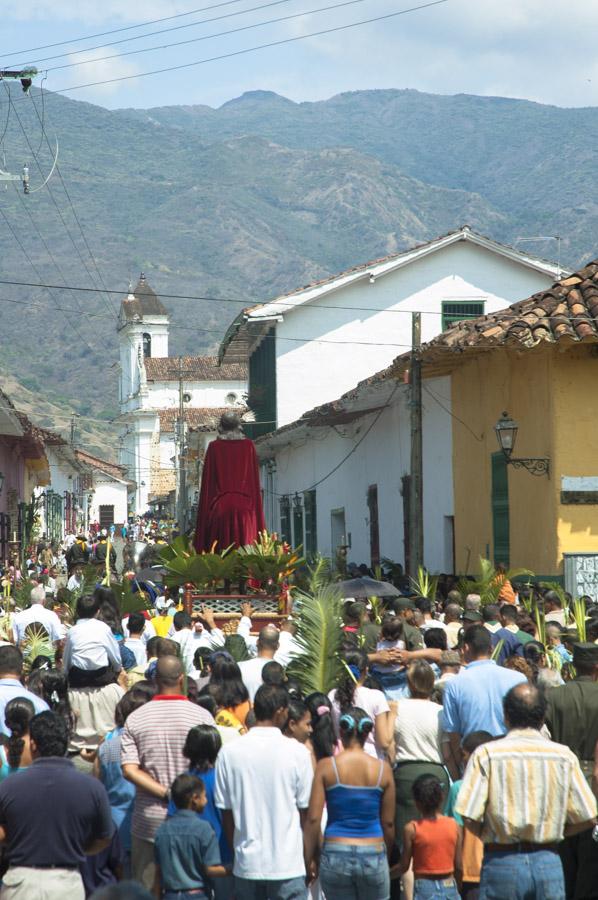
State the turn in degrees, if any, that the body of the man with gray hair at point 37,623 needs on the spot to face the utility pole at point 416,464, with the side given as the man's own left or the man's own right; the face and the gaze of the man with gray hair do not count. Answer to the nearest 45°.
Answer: approximately 45° to the man's own right

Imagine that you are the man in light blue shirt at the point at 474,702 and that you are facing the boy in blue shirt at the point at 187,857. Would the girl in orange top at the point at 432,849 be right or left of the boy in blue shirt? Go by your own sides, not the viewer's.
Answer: left

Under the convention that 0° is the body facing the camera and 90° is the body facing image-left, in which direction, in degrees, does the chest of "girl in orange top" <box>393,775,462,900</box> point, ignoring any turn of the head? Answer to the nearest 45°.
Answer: approximately 180°

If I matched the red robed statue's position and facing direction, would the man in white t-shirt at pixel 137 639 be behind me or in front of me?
behind

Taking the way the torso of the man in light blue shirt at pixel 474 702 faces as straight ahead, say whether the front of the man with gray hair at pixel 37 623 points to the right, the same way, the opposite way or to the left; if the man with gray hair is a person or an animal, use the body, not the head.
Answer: the same way

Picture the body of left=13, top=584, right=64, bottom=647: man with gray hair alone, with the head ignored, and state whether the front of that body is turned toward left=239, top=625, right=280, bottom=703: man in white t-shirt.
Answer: no

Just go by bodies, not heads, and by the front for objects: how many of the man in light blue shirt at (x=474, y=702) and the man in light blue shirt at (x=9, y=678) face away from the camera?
2

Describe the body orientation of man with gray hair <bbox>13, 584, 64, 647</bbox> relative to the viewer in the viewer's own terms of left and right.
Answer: facing away from the viewer

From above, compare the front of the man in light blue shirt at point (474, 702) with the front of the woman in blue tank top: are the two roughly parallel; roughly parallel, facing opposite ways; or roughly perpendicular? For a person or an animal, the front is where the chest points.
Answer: roughly parallel

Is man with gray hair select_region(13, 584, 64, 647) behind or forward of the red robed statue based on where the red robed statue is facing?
behind

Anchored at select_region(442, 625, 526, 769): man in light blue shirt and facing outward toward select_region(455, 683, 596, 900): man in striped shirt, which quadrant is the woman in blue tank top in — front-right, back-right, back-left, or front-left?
front-right

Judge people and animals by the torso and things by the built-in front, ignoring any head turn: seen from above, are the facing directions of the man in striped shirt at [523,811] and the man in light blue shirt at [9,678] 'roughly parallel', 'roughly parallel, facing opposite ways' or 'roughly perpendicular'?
roughly parallel

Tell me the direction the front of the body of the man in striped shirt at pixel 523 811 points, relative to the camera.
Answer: away from the camera

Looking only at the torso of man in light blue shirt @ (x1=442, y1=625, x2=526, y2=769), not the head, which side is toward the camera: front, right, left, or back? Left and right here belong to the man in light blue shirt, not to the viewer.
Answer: back

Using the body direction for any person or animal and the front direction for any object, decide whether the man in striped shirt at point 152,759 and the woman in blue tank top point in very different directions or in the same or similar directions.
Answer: same or similar directions

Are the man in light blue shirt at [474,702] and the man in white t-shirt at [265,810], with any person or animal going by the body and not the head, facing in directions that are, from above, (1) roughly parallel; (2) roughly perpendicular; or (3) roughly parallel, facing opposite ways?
roughly parallel

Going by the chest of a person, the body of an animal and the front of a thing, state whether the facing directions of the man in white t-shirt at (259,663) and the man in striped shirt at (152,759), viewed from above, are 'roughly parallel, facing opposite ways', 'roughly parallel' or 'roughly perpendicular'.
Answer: roughly parallel

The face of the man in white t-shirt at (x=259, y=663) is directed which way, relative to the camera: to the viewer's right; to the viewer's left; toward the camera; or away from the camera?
away from the camera

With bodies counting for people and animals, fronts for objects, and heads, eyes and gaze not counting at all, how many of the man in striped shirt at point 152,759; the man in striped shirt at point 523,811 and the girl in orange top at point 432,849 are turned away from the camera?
3

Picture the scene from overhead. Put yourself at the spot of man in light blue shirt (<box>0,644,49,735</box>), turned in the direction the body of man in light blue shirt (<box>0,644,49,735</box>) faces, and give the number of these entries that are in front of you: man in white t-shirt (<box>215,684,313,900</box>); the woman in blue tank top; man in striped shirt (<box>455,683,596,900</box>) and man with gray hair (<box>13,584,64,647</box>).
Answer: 1

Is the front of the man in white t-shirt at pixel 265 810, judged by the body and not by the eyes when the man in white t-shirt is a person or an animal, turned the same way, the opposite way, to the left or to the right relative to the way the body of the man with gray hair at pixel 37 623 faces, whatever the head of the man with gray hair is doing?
the same way

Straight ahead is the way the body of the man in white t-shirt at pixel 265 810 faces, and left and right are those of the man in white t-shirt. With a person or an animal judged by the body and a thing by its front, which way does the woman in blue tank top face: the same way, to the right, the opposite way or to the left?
the same way

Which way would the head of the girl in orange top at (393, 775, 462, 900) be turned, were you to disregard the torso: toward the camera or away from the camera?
away from the camera
